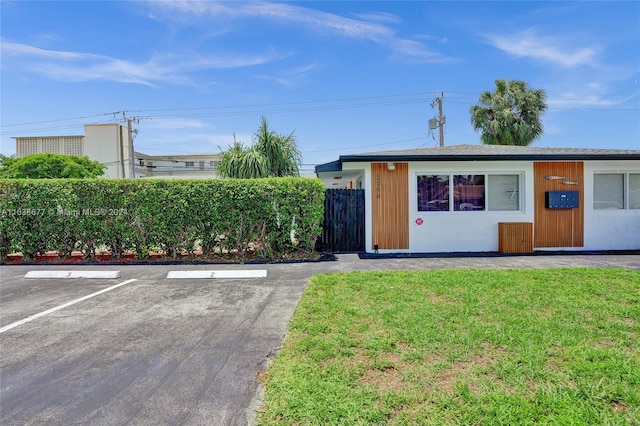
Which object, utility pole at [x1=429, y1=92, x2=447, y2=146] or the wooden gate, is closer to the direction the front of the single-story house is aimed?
the wooden gate

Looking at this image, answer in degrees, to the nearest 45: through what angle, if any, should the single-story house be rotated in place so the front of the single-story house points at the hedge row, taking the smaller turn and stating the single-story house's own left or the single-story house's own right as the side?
approximately 45° to the single-story house's own right

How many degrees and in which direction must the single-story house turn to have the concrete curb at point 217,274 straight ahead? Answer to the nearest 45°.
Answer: approximately 45° to its right

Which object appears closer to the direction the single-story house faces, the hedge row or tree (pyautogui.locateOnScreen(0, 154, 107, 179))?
the hedge row

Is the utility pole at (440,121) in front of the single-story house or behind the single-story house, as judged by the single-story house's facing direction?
behind

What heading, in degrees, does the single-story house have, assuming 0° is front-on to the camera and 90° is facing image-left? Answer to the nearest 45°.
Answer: approximately 0°

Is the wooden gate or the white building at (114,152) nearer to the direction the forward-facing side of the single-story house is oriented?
the wooden gate

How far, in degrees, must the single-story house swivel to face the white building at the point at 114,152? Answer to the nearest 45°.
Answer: approximately 135° to its right
